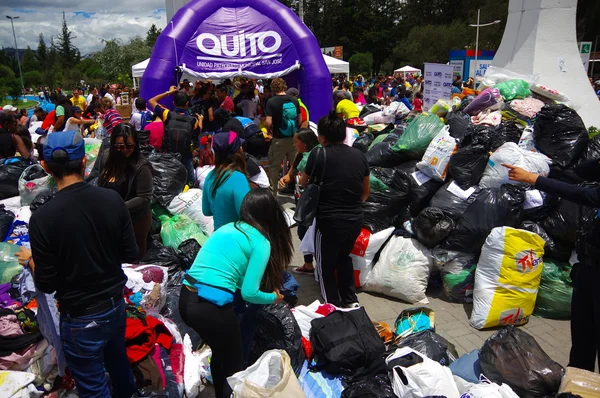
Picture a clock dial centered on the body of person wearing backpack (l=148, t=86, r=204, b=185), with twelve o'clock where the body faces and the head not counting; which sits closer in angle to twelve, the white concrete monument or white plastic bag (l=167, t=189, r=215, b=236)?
the white concrete monument

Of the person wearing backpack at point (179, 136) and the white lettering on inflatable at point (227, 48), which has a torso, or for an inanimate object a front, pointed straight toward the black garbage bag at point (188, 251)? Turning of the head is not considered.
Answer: the white lettering on inflatable

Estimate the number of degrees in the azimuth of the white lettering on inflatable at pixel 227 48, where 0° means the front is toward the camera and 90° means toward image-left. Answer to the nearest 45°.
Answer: approximately 0°

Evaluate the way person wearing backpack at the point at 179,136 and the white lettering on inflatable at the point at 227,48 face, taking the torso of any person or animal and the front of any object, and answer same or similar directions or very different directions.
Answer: very different directions

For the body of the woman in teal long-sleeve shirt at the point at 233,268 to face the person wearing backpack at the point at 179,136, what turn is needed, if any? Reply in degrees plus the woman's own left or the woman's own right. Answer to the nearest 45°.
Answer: approximately 45° to the woman's own left

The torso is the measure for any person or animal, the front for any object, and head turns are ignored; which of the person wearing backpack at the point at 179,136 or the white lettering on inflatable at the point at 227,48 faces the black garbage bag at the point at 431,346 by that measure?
the white lettering on inflatable

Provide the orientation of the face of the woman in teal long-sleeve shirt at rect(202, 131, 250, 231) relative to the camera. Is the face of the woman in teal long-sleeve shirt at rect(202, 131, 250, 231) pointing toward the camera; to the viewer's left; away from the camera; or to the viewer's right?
away from the camera

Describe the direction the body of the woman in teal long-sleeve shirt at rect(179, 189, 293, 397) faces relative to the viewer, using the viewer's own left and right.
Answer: facing away from the viewer and to the right of the viewer

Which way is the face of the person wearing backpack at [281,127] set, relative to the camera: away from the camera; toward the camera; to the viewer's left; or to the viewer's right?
away from the camera

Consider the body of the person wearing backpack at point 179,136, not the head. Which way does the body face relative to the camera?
away from the camera

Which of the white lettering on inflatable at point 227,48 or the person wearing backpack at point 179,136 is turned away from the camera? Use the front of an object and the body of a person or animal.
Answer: the person wearing backpack

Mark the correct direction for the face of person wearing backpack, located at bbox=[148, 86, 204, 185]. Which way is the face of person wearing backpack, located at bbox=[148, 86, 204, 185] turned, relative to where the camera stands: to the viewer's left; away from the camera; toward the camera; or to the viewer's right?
away from the camera
